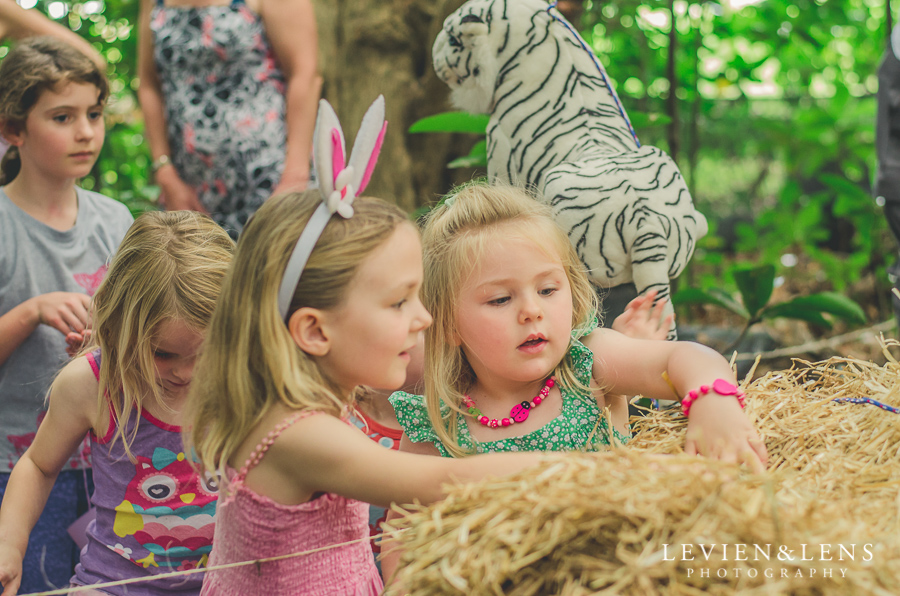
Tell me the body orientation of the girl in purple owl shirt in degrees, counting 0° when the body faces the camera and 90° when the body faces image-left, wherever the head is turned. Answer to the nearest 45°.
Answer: approximately 315°

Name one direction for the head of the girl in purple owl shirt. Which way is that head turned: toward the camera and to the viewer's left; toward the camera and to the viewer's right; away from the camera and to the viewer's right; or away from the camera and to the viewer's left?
toward the camera and to the viewer's right

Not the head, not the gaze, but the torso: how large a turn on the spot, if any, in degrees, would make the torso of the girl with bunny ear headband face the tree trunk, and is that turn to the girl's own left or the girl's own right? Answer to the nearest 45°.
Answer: approximately 90° to the girl's own left

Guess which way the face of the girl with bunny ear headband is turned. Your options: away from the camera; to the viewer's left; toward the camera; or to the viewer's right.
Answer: to the viewer's right

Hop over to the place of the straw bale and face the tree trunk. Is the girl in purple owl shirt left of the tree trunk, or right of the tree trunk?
left

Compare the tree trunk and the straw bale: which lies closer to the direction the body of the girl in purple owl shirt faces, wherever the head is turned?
the straw bale

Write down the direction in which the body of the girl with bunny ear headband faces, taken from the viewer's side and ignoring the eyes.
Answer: to the viewer's right
